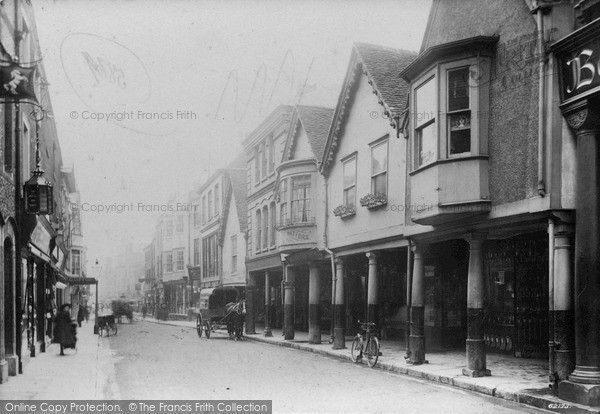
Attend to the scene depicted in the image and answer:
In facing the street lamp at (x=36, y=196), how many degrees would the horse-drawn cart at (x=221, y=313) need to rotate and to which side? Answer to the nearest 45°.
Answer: approximately 45° to its right

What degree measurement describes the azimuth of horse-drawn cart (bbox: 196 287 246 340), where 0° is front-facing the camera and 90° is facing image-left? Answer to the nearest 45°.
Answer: approximately 315°

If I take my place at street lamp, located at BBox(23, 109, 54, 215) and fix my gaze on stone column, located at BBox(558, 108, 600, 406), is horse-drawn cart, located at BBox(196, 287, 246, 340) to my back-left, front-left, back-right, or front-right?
back-left

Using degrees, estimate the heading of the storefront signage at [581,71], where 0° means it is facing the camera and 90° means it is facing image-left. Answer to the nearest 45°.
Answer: approximately 45°
